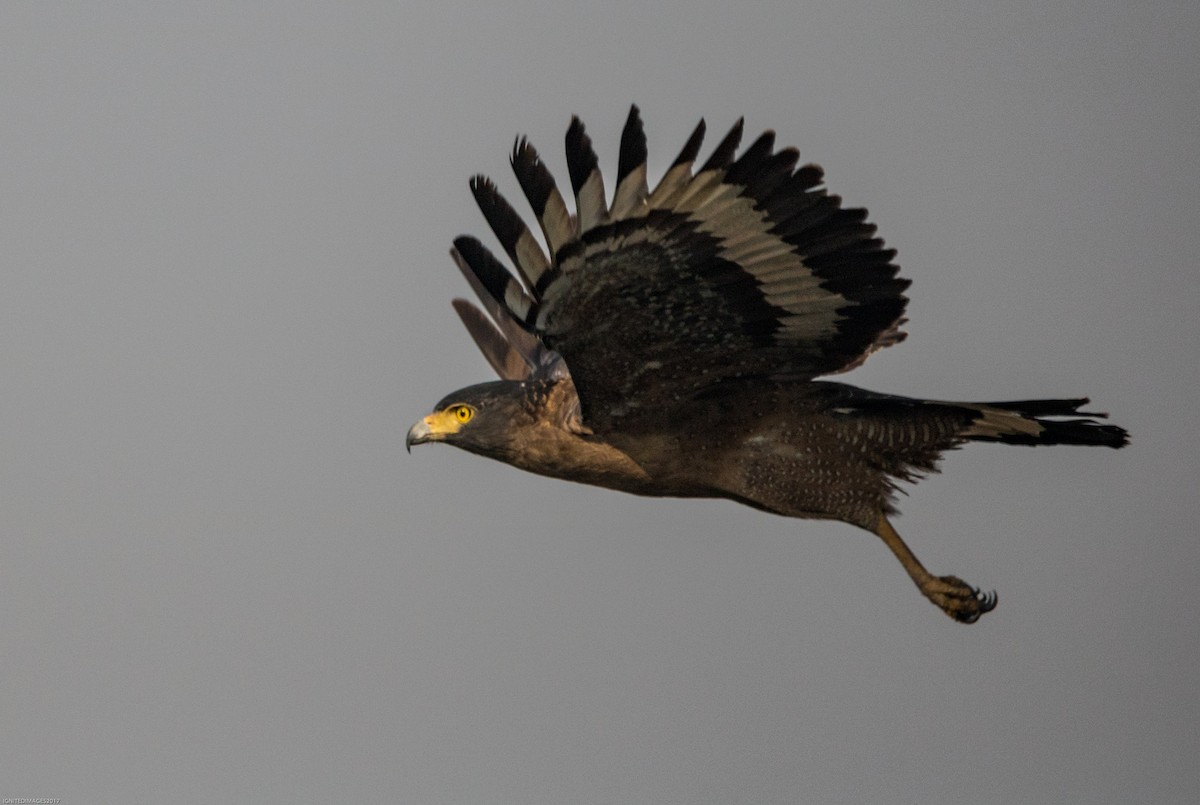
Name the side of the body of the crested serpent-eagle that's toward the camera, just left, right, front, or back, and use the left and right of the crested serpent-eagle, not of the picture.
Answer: left
